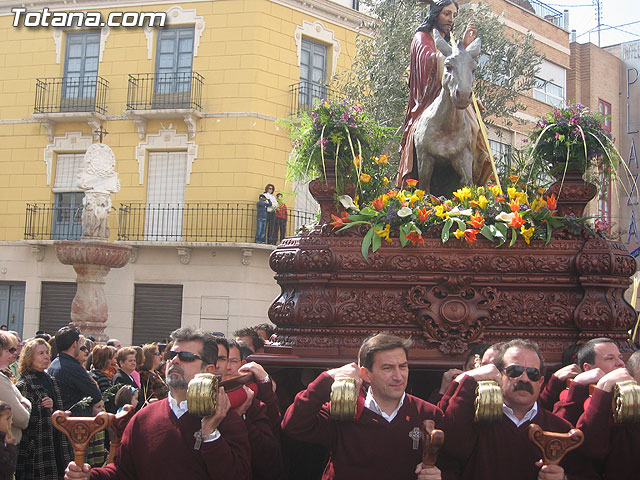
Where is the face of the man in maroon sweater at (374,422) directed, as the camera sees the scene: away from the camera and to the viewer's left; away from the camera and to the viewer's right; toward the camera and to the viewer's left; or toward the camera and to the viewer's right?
toward the camera and to the viewer's right

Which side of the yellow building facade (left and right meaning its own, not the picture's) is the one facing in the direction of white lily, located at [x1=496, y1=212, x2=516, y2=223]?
front

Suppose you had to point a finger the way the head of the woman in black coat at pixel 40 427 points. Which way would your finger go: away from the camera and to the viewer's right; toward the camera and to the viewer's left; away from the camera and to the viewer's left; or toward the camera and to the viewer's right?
toward the camera and to the viewer's right

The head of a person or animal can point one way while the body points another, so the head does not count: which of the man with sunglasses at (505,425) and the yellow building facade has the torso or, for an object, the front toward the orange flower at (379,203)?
the yellow building facade

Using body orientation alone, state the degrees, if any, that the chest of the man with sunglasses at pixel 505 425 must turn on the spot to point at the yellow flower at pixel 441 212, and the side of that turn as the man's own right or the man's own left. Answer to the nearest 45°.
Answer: approximately 180°

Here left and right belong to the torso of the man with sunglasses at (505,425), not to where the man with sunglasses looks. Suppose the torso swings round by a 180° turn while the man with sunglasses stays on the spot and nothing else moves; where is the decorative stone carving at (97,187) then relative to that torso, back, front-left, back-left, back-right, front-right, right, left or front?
front-left

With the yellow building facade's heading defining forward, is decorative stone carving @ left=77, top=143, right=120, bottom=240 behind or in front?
in front

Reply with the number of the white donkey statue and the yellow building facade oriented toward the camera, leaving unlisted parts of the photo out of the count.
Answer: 2

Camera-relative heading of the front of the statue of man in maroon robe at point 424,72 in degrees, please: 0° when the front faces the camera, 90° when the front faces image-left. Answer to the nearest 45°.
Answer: approximately 315°

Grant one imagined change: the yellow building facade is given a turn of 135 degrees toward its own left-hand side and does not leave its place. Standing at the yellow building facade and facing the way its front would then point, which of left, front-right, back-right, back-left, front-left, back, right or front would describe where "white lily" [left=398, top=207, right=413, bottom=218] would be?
back-right

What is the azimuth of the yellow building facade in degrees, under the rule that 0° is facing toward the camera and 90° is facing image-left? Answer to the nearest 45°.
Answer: approximately 0°
